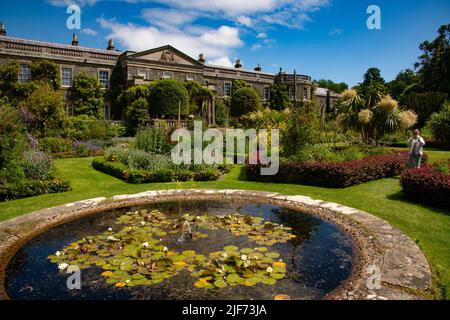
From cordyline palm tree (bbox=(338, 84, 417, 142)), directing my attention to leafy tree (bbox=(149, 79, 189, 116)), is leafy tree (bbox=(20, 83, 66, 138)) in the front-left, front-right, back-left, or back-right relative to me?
front-left

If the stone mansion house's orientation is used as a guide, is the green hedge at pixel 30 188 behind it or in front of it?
in front

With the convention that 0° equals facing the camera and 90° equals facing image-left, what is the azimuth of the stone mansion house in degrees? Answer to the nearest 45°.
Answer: approximately 315°

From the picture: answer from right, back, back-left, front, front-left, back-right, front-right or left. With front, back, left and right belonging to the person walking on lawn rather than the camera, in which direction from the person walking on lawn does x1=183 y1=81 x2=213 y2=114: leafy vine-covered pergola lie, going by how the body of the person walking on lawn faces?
back-right

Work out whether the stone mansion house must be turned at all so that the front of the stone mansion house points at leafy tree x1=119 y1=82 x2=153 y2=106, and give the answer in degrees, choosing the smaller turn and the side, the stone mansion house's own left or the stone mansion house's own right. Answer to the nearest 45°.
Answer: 0° — it already faces it

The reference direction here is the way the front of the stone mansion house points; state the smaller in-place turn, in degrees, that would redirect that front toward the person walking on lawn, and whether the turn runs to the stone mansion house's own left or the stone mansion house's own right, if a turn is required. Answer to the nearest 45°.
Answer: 0° — it already faces them

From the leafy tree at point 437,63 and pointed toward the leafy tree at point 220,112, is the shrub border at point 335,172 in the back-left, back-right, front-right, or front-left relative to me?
front-left

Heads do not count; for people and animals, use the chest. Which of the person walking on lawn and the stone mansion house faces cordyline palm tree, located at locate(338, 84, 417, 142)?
the stone mansion house

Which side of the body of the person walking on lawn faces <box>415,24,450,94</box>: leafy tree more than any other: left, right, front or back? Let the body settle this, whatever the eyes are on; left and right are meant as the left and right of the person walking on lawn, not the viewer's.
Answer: back

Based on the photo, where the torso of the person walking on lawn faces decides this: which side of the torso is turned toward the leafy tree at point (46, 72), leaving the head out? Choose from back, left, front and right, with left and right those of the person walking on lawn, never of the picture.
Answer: right

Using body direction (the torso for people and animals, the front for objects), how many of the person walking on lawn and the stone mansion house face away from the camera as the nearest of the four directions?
0

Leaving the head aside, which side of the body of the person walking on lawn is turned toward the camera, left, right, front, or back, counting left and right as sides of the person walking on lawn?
front

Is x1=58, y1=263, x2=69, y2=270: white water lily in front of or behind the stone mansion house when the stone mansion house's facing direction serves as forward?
in front
